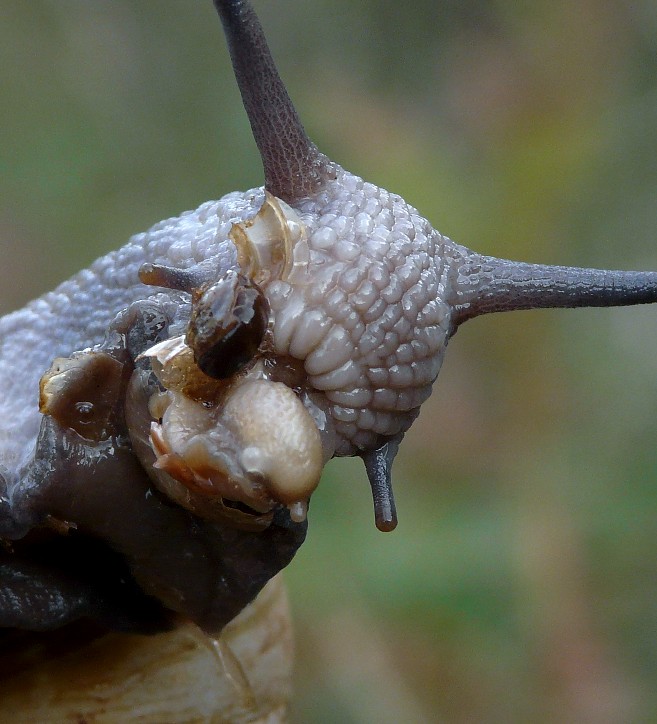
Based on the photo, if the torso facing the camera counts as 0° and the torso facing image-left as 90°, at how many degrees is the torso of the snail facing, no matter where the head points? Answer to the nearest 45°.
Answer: approximately 315°
